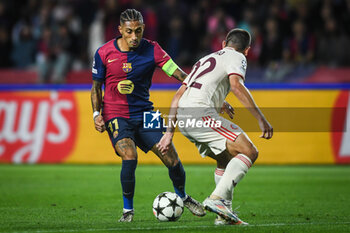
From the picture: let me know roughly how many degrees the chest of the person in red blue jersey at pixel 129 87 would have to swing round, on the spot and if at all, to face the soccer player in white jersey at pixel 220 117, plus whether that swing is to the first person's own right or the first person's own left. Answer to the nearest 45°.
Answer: approximately 45° to the first person's own left

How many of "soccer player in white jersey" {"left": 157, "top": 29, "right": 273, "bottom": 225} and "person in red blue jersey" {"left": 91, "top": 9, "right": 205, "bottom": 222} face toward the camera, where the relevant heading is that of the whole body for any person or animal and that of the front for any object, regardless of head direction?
1

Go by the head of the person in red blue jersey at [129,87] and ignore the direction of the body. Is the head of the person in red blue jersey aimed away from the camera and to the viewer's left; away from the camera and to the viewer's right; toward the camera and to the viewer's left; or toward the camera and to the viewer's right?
toward the camera and to the viewer's right

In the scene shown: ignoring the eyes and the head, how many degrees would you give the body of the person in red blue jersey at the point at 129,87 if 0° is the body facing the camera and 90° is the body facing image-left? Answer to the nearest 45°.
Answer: approximately 0°

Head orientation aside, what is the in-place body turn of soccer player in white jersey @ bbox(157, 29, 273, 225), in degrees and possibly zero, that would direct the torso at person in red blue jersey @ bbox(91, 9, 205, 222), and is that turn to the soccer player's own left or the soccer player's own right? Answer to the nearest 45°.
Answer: approximately 90° to the soccer player's own left
